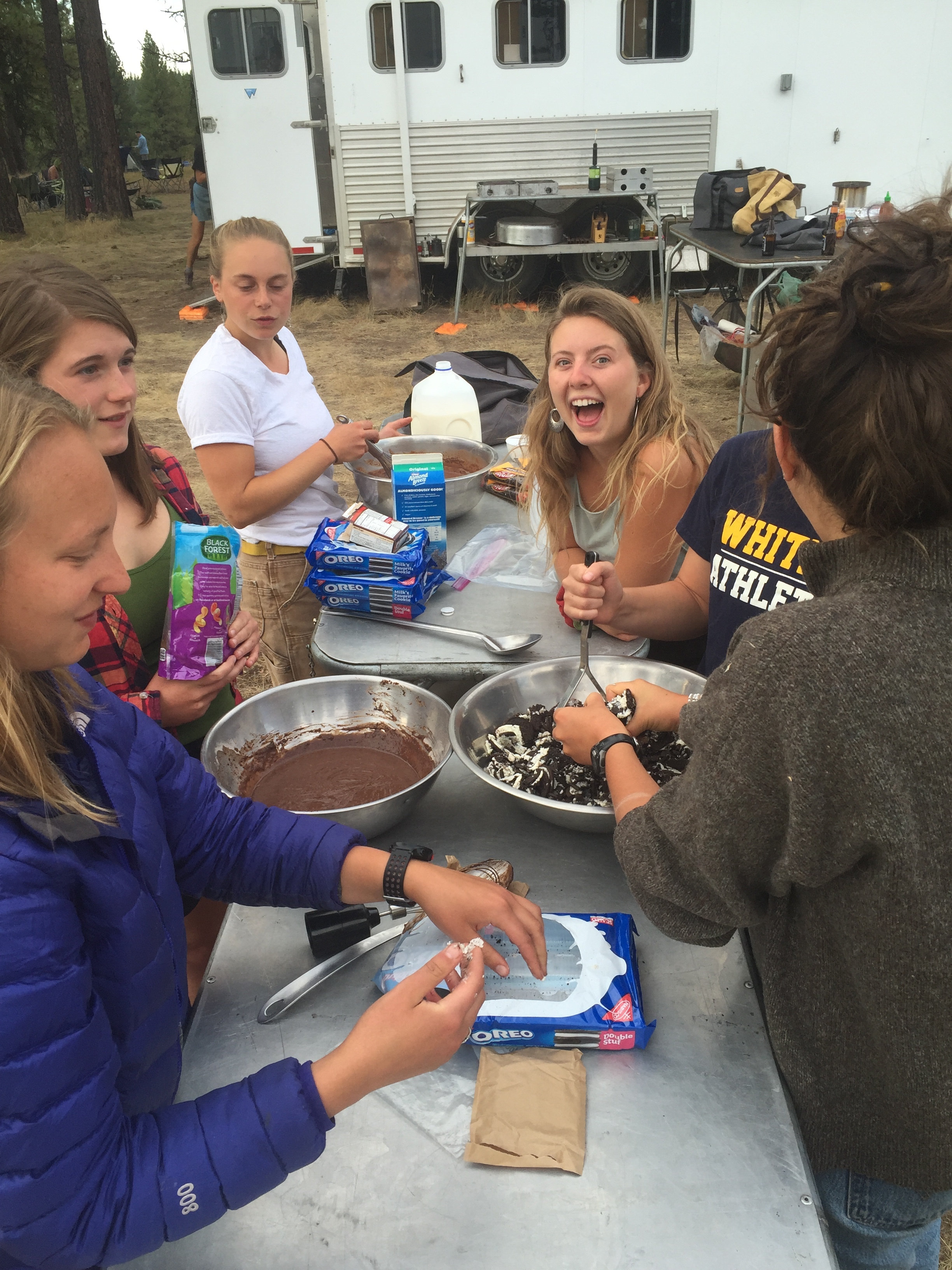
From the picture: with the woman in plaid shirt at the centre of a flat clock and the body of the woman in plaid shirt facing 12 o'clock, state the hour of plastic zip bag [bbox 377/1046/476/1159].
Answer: The plastic zip bag is roughly at 1 o'clock from the woman in plaid shirt.

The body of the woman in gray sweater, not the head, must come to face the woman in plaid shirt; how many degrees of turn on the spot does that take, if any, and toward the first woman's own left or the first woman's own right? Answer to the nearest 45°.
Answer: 0° — they already face them

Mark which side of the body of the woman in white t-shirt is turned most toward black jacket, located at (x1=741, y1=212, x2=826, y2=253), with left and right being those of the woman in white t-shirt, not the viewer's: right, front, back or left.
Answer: left

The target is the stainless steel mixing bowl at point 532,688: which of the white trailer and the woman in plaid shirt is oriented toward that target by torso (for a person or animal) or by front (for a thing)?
the woman in plaid shirt

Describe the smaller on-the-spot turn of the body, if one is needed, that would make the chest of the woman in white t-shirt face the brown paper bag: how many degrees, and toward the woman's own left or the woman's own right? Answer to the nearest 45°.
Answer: approximately 45° to the woman's own right

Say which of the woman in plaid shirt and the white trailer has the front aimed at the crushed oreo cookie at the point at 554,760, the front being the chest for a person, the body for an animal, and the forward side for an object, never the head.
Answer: the woman in plaid shirt

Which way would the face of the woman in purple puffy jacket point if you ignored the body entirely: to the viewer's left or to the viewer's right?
to the viewer's right

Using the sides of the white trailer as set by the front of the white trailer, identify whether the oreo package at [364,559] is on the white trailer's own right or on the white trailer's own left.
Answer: on the white trailer's own right

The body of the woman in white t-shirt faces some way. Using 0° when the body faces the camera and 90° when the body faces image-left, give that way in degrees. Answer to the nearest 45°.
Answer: approximately 315°

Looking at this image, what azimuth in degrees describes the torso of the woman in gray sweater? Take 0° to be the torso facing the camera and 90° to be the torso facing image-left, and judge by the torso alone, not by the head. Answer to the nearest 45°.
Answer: approximately 135°

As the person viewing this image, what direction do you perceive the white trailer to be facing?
facing to the right of the viewer

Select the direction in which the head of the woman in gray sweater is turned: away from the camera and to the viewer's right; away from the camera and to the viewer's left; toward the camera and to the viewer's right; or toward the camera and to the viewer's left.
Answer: away from the camera and to the viewer's left

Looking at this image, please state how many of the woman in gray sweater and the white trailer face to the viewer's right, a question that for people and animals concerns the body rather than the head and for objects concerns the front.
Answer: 1

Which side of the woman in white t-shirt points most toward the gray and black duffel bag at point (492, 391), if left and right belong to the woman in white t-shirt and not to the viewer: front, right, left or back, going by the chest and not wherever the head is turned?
left
